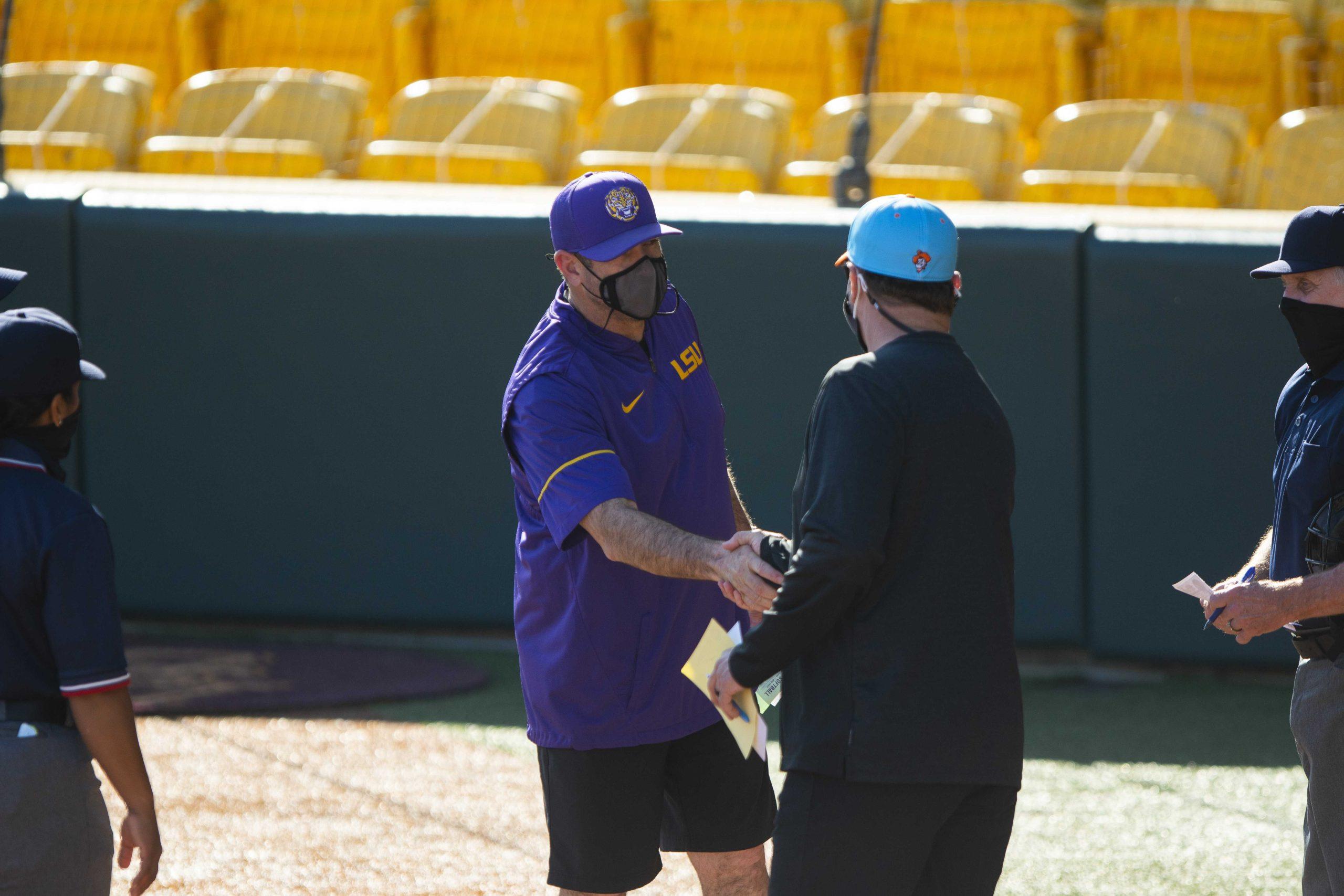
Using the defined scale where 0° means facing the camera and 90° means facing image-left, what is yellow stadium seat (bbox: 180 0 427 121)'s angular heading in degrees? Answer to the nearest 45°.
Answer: approximately 0°

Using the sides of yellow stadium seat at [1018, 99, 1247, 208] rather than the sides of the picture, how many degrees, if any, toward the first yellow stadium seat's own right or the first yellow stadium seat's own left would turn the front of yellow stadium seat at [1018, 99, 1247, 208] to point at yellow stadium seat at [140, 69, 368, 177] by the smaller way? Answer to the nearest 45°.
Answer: approximately 90° to the first yellow stadium seat's own right

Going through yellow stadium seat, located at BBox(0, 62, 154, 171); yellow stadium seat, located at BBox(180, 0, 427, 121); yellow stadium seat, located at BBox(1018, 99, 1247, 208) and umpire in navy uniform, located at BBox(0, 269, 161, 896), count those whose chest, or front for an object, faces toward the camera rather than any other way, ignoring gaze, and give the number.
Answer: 3

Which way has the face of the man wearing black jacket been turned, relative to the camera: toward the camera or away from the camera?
away from the camera

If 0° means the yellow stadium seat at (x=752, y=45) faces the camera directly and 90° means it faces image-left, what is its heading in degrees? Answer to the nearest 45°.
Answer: approximately 0°

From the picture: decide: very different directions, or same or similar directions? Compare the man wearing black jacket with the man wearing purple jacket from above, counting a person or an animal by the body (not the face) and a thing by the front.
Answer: very different directions

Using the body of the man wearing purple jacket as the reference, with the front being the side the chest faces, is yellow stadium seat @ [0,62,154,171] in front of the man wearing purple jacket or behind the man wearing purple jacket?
behind
